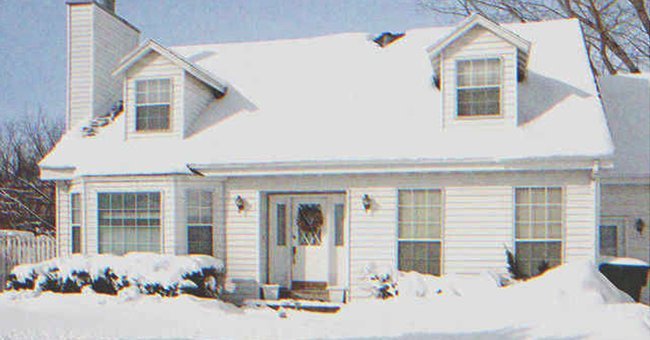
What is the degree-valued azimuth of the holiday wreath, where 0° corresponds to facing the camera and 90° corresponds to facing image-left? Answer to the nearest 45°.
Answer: approximately 0°

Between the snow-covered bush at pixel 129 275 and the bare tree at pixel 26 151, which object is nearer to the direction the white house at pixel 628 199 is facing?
the snow-covered bush

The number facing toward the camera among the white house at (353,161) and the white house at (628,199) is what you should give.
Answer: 2

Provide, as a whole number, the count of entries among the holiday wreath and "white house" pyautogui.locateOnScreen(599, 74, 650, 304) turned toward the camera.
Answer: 2

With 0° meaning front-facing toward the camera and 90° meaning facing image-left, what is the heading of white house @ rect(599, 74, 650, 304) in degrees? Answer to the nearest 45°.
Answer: approximately 0°

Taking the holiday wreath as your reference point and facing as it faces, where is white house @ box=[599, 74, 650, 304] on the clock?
The white house is roughly at 9 o'clock from the holiday wreath.
